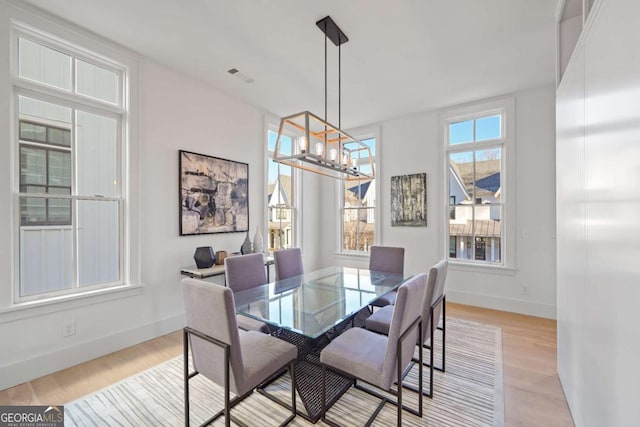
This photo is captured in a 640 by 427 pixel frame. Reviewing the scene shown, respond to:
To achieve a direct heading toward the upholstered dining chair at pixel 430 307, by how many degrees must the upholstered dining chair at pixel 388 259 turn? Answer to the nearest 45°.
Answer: approximately 45° to its left

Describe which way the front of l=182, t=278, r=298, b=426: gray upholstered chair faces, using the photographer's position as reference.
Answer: facing away from the viewer and to the right of the viewer

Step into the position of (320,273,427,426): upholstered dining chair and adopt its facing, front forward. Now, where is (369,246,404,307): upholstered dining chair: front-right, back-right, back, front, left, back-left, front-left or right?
front-right

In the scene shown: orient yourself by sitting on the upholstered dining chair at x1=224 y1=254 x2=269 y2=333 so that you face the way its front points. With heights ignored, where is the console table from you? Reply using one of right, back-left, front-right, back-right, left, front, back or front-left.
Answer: back

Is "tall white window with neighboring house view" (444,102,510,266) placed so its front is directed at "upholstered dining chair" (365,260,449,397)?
yes

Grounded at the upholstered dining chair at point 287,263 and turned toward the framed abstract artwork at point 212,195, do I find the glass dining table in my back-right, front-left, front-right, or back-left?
back-left

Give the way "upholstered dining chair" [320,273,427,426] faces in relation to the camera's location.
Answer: facing away from the viewer and to the left of the viewer

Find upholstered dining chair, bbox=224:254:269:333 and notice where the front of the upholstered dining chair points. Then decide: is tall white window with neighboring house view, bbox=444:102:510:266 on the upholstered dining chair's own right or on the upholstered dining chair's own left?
on the upholstered dining chair's own left

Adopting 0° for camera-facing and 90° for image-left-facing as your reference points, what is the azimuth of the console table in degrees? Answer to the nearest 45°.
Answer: approximately 315°
